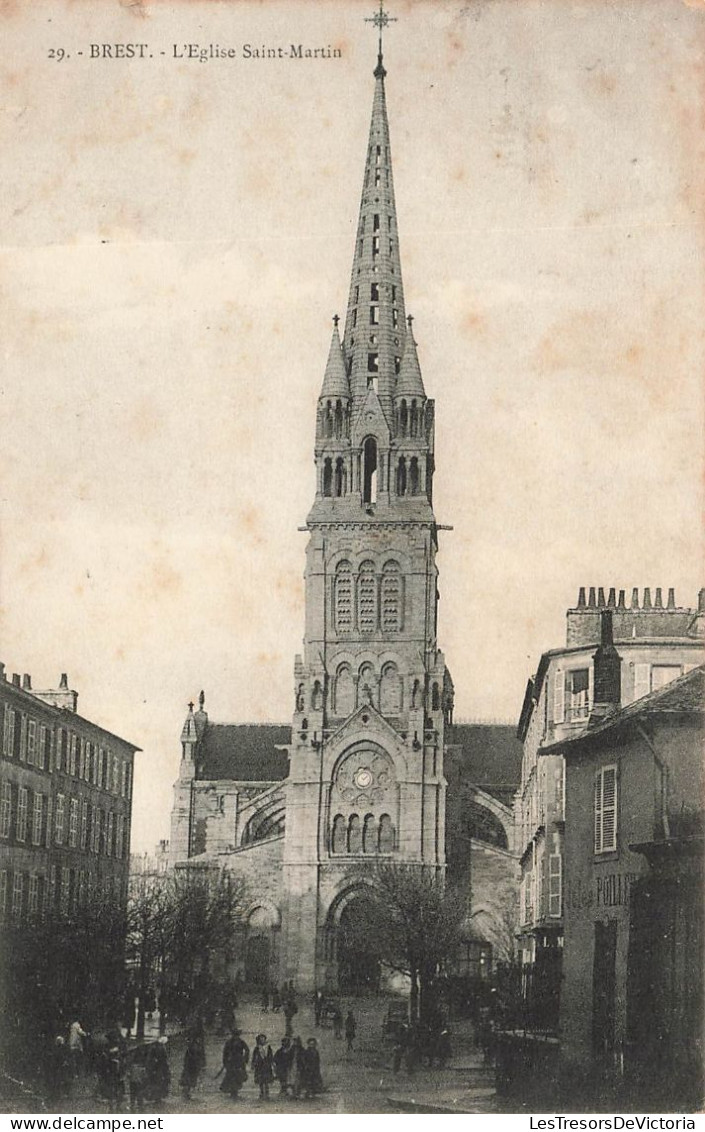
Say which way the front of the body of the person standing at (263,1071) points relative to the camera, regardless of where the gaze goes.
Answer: toward the camera

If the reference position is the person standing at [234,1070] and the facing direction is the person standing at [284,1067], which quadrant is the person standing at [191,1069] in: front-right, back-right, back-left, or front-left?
back-left

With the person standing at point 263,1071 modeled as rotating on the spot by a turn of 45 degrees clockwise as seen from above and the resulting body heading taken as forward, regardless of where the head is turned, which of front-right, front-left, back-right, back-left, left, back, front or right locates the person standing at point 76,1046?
right

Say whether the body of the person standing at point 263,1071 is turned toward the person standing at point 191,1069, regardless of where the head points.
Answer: no

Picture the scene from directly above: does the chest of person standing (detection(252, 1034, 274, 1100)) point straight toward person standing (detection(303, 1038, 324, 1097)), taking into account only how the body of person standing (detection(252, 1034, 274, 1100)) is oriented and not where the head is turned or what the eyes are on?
no
